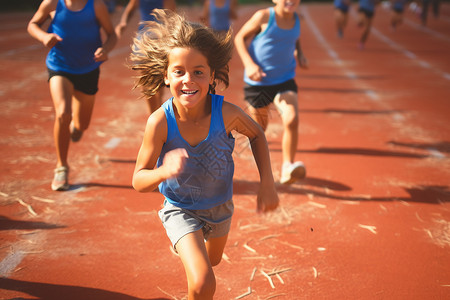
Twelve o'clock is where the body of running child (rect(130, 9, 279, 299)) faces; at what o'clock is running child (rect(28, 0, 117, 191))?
running child (rect(28, 0, 117, 191)) is roughly at 5 o'clock from running child (rect(130, 9, 279, 299)).

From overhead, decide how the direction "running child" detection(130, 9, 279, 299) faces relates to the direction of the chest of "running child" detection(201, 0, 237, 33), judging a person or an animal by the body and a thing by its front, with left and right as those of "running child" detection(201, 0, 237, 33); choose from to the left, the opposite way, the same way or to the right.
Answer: the same way

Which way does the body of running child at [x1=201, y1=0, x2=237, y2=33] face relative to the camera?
toward the camera

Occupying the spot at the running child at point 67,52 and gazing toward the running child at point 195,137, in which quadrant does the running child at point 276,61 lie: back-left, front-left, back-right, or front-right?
front-left

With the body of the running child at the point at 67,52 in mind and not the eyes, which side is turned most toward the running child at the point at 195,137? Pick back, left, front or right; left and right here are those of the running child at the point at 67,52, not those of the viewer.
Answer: front

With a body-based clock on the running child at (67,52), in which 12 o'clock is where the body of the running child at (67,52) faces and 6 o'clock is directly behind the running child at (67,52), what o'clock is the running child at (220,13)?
the running child at (220,13) is roughly at 7 o'clock from the running child at (67,52).

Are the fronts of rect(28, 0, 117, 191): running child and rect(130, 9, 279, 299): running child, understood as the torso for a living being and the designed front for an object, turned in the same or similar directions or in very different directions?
same or similar directions

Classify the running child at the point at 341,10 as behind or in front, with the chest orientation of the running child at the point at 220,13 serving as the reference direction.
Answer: behind

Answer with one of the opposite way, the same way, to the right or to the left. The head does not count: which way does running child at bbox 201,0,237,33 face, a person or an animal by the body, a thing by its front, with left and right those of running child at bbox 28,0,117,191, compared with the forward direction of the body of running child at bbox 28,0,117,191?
the same way

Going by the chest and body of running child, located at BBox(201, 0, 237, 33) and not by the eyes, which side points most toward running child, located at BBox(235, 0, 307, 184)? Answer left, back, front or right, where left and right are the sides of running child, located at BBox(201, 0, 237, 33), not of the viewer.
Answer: front

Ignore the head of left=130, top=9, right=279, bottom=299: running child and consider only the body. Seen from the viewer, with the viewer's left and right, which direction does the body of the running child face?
facing the viewer

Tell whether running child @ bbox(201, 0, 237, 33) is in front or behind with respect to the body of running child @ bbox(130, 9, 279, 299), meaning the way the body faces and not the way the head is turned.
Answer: behind

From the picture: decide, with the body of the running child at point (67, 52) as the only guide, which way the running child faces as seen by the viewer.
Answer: toward the camera

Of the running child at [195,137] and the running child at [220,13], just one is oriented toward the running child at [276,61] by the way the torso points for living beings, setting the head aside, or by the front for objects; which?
the running child at [220,13]

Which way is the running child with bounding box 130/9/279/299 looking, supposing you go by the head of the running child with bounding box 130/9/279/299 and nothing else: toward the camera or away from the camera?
toward the camera

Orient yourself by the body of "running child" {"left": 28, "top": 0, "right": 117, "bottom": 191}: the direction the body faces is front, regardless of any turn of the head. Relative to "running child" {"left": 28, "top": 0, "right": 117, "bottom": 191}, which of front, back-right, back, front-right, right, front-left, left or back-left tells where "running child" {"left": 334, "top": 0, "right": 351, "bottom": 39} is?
back-left
